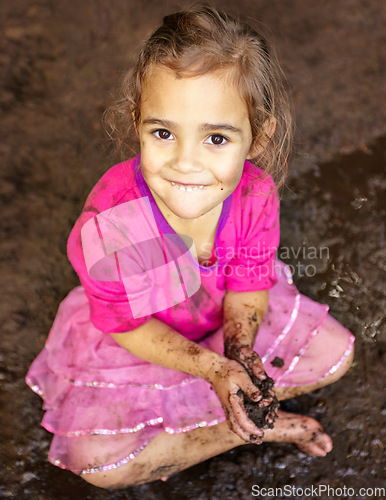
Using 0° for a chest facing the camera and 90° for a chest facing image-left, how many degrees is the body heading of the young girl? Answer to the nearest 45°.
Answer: approximately 315°
